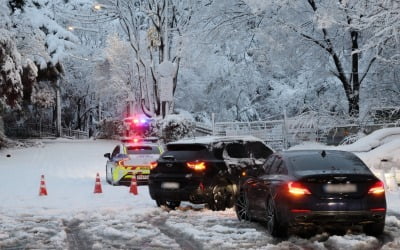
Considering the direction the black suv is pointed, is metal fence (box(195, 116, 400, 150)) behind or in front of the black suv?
in front

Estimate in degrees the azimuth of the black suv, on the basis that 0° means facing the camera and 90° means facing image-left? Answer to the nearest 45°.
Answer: approximately 225°

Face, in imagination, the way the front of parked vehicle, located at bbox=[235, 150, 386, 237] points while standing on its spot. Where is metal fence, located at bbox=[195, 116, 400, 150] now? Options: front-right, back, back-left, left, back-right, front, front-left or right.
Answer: front-right

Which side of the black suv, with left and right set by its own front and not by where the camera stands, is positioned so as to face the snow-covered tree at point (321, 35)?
front

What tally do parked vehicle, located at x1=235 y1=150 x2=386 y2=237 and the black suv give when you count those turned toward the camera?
0

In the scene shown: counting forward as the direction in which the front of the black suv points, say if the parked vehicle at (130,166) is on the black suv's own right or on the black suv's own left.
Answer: on the black suv's own left

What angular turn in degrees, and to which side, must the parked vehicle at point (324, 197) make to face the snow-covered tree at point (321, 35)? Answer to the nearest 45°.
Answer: approximately 45° to its right

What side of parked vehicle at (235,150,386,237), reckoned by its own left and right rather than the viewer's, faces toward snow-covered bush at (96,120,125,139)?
front

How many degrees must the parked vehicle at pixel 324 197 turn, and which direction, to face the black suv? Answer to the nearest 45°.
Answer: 0° — it already faces it

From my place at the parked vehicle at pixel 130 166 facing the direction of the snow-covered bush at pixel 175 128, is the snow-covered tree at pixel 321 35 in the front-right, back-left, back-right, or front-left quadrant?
front-right

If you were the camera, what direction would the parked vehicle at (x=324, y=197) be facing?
facing away from the viewer and to the left of the viewer

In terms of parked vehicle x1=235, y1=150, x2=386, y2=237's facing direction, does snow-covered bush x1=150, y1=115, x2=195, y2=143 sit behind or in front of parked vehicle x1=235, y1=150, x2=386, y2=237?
in front

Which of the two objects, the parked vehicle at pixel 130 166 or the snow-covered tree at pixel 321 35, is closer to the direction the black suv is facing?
the snow-covered tree
